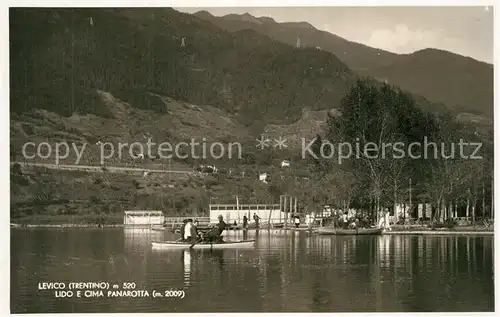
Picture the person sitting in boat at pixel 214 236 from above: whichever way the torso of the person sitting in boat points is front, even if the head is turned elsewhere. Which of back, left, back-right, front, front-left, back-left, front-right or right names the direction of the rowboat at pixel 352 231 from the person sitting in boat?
back-right

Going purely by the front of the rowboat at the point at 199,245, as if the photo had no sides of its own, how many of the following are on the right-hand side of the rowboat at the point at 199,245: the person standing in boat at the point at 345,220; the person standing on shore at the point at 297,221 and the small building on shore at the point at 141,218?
0

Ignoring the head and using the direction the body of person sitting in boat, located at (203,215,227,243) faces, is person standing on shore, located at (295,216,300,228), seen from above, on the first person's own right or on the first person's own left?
on the first person's own right

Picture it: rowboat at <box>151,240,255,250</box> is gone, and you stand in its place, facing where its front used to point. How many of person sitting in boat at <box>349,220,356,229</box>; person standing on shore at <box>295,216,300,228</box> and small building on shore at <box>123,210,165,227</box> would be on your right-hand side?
0

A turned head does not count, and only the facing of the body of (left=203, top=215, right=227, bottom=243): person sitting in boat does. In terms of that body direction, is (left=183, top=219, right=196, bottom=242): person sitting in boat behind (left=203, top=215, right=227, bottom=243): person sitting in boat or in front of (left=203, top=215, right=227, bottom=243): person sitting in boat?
in front

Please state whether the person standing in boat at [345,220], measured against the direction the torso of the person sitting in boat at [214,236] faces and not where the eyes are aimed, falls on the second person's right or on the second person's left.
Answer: on the second person's right

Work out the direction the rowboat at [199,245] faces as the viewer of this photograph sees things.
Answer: facing to the right of the viewer

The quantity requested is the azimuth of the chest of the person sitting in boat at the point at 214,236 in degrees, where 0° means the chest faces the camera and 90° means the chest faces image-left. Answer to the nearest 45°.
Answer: approximately 90°

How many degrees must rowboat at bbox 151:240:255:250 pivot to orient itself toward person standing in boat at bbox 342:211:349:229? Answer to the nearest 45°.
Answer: approximately 45° to its left

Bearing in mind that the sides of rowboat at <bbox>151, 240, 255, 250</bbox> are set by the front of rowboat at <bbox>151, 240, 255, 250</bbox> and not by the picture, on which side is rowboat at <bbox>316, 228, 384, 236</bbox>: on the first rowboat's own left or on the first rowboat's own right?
on the first rowboat's own left
